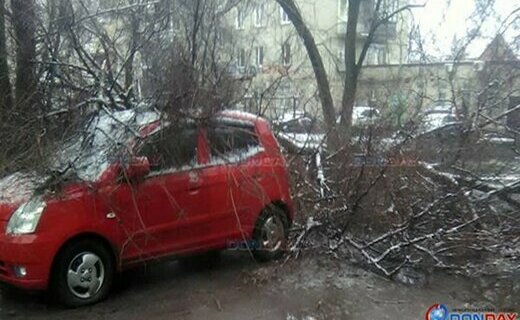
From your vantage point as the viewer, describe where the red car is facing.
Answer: facing the viewer and to the left of the viewer

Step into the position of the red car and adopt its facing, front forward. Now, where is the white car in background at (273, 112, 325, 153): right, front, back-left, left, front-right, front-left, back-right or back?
back

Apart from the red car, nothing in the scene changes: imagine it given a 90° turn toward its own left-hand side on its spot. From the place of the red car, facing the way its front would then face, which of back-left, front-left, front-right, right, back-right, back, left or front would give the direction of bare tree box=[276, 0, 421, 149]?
left

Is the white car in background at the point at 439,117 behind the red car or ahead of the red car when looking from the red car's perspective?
behind
